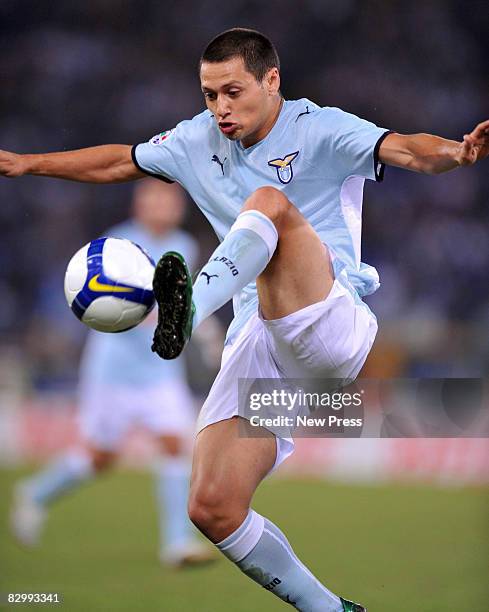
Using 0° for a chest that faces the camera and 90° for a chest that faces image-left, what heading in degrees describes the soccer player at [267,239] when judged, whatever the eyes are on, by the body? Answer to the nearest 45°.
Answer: approximately 45°

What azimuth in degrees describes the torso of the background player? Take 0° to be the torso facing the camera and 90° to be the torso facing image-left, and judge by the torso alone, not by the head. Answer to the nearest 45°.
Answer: approximately 315°

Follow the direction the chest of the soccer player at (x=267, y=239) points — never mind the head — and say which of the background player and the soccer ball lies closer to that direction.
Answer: the soccer ball

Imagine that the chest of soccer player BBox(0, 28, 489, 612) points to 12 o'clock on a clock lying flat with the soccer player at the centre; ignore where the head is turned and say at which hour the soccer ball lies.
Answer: The soccer ball is roughly at 1 o'clock from the soccer player.

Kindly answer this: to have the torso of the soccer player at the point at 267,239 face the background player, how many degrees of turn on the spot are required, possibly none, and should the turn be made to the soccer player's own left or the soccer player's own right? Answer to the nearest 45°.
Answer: approximately 135° to the soccer player's own right

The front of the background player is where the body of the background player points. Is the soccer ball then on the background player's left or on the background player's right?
on the background player's right
